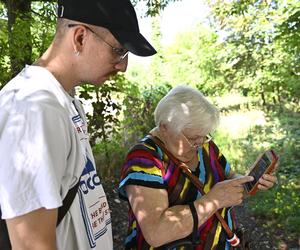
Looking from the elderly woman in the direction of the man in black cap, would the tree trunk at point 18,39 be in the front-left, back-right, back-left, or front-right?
back-right

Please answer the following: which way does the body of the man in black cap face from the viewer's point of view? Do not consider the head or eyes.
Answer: to the viewer's right

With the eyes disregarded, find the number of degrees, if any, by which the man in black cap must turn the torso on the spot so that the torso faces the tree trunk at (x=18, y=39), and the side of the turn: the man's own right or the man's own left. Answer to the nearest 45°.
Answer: approximately 90° to the man's own left

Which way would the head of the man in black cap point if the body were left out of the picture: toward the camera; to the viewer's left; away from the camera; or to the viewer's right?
to the viewer's right

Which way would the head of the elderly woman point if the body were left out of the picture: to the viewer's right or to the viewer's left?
to the viewer's right

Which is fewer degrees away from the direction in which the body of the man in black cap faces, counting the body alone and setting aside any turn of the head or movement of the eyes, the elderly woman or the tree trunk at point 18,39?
the elderly woman

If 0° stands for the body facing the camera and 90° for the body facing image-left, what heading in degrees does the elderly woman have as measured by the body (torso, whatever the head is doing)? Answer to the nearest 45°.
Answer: approximately 315°
